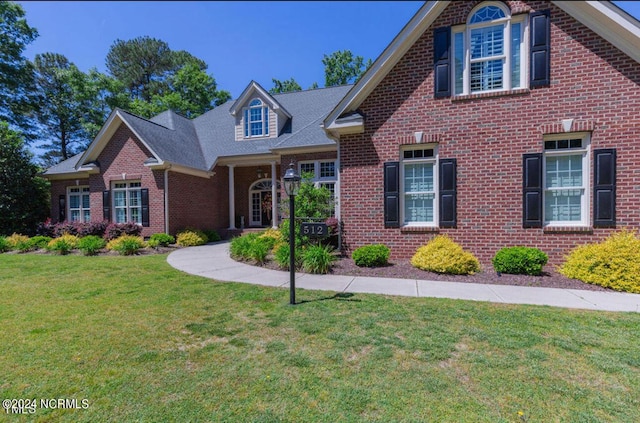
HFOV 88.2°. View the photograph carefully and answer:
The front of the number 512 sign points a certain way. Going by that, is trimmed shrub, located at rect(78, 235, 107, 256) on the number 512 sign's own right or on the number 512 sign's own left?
on the number 512 sign's own right

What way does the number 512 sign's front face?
toward the camera

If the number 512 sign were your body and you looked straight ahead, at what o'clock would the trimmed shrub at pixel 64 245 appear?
The trimmed shrub is roughly at 4 o'clock from the number 512 sign.

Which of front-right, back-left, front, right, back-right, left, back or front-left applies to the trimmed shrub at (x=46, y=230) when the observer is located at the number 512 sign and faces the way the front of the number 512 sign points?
back-right

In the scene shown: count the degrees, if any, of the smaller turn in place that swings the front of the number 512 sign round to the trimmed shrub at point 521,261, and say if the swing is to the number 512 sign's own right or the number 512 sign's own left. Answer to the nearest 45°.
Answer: approximately 90° to the number 512 sign's own left

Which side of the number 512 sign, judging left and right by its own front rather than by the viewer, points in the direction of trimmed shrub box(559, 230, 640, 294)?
left

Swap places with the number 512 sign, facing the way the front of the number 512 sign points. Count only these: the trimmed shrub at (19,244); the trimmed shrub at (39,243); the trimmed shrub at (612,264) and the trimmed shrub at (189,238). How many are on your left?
1

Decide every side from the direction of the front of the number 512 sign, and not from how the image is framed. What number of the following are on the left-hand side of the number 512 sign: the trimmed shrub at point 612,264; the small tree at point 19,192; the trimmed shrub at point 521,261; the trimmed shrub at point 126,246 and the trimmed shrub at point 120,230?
2

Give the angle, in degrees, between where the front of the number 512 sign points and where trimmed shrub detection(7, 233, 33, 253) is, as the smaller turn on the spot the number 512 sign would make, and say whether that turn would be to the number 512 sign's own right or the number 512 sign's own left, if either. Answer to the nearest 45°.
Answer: approximately 135° to the number 512 sign's own right

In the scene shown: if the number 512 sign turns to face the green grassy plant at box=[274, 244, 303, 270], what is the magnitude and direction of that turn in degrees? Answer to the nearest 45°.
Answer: approximately 180°

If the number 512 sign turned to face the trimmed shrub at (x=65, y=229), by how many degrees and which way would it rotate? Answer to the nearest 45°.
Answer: approximately 135° to its right

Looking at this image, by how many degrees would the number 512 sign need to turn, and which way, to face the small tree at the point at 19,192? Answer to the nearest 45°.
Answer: approximately 135° to its right

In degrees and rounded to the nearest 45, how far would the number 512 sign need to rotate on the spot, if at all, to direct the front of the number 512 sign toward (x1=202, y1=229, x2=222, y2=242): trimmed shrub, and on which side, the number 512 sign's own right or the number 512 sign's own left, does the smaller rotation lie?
approximately 135° to the number 512 sign's own right

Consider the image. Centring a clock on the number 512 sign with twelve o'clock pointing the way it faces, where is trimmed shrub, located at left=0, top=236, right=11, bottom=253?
The trimmed shrub is roughly at 4 o'clock from the number 512 sign.

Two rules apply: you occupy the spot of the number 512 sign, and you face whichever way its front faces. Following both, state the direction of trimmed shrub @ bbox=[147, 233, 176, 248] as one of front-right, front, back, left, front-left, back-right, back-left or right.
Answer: back-right
